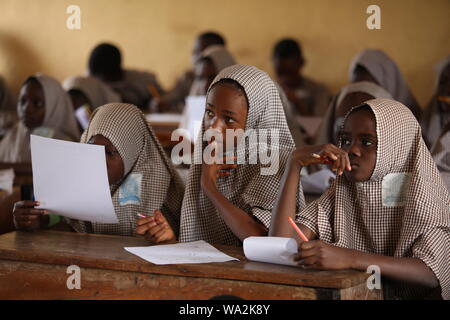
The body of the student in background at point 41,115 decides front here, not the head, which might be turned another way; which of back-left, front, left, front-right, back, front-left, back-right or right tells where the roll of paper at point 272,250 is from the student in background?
front-left

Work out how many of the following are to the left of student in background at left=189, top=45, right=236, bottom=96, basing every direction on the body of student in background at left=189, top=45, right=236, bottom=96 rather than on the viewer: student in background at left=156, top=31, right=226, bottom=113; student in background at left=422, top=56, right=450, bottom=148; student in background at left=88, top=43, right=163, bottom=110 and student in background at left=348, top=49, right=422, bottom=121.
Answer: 2

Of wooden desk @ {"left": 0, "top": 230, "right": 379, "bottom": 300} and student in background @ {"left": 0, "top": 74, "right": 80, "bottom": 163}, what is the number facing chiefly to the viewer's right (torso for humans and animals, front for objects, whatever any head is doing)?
0

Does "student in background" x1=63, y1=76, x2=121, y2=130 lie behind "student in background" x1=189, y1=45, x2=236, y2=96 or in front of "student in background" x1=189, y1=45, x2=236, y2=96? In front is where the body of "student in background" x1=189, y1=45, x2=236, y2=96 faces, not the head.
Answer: in front

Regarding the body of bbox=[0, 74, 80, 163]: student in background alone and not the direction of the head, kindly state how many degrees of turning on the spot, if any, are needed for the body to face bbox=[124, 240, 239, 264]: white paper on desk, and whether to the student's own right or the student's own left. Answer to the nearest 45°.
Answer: approximately 45° to the student's own left

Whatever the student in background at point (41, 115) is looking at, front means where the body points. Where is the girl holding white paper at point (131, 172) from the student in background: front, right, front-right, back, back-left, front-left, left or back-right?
front-left

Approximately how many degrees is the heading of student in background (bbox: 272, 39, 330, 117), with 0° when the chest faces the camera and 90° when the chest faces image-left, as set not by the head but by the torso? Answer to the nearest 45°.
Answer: approximately 45°
